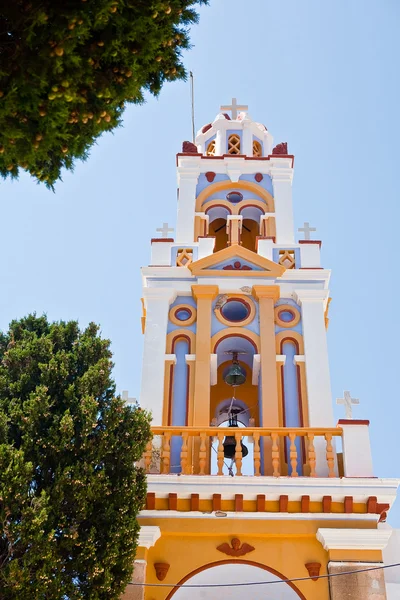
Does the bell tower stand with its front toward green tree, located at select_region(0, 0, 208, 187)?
yes

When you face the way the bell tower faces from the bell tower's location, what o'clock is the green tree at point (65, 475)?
The green tree is roughly at 1 o'clock from the bell tower.

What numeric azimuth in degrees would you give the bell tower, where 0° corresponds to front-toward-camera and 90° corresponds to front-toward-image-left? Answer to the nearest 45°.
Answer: approximately 0°
